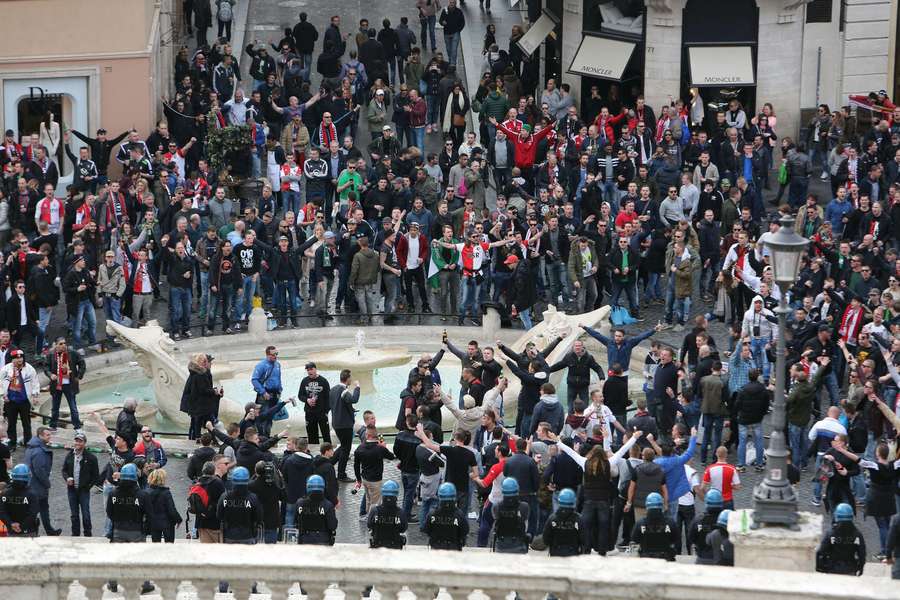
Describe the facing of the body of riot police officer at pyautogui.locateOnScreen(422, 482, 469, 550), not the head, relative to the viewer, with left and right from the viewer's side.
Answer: facing away from the viewer

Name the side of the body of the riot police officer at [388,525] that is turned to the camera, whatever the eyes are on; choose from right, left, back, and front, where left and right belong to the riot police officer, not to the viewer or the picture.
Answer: back

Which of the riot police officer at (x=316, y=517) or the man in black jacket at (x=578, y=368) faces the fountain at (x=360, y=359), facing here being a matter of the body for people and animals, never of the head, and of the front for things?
the riot police officer

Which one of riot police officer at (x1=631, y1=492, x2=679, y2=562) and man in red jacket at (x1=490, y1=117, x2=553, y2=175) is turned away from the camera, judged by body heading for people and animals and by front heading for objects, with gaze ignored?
the riot police officer

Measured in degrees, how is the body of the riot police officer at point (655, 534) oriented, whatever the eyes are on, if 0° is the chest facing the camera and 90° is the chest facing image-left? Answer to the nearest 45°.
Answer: approximately 180°

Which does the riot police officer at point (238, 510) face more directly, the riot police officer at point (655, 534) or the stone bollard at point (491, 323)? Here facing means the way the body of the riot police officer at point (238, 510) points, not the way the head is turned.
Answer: the stone bollard

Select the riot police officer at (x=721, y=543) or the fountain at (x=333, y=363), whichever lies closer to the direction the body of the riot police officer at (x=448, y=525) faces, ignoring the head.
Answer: the fountain

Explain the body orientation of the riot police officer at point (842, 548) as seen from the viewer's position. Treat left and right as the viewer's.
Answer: facing away from the viewer

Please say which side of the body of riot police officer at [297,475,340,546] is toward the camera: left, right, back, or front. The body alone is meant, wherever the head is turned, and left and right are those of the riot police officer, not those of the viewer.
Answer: back

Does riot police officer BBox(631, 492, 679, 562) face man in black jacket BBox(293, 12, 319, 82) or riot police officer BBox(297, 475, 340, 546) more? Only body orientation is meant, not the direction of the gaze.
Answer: the man in black jacket

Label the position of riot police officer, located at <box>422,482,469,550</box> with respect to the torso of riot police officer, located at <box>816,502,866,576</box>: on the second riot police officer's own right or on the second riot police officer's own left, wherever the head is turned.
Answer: on the second riot police officer's own left

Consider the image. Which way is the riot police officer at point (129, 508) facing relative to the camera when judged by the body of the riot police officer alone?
away from the camera
